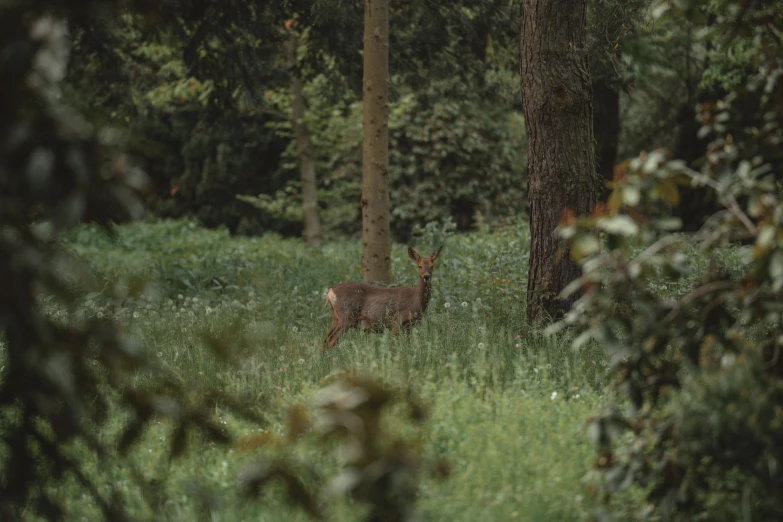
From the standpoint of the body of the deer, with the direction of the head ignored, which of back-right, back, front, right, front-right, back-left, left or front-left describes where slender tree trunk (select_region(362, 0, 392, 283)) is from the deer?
left

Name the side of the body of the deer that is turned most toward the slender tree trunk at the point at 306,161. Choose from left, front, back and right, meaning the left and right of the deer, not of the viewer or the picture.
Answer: left

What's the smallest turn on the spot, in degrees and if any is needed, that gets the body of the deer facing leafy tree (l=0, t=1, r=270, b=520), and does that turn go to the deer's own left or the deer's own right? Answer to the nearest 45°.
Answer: approximately 90° to the deer's own right

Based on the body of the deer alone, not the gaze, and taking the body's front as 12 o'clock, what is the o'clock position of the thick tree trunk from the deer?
The thick tree trunk is roughly at 1 o'clock from the deer.

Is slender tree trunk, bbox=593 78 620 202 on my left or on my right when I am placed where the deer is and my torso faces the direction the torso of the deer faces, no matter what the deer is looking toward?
on my left

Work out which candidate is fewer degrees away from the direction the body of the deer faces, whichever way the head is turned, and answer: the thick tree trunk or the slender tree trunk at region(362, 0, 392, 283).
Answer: the thick tree trunk

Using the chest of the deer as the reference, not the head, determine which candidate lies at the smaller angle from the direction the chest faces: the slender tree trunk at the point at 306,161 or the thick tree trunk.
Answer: the thick tree trunk

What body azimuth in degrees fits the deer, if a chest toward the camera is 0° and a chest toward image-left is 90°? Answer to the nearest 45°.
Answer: approximately 270°
